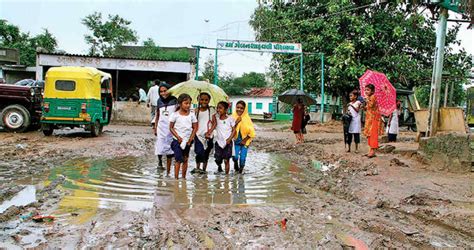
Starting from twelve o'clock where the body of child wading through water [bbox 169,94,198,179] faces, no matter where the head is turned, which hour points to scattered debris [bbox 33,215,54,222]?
The scattered debris is roughly at 1 o'clock from the child wading through water.

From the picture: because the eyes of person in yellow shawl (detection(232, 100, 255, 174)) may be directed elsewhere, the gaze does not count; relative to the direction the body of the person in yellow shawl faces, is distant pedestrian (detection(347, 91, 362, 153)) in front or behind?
behind

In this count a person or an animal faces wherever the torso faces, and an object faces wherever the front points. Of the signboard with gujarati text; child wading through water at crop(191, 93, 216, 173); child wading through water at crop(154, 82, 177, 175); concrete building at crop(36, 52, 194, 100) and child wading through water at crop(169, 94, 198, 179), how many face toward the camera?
5

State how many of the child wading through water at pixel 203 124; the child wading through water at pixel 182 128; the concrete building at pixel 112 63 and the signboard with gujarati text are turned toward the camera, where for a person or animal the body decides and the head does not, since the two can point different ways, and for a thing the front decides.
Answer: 4

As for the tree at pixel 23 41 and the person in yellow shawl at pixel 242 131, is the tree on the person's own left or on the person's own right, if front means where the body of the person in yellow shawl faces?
on the person's own right

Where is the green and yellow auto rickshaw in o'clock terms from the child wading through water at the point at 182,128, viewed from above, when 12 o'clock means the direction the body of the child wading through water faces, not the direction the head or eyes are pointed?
The green and yellow auto rickshaw is roughly at 5 o'clock from the child wading through water.

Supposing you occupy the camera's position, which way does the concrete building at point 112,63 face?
facing the viewer

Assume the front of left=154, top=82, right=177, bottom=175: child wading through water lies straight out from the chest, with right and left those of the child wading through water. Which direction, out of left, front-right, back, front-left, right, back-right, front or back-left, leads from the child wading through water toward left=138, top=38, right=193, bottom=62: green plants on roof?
back

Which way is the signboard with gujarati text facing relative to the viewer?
toward the camera

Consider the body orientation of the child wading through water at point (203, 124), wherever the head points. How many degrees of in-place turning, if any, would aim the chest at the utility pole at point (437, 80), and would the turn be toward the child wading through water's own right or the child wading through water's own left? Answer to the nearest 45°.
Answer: approximately 90° to the child wading through water's own left

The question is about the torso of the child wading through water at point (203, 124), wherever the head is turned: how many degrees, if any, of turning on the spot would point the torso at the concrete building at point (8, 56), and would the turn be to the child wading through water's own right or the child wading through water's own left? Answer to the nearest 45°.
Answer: approximately 135° to the child wading through water's own right

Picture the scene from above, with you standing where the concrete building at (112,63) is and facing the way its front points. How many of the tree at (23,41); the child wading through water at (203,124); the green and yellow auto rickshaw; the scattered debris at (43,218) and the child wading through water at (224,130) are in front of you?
4

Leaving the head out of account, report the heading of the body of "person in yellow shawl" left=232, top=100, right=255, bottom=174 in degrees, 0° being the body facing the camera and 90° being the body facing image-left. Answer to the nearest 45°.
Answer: approximately 45°

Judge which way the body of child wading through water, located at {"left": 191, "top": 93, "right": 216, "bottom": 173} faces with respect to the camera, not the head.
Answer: toward the camera

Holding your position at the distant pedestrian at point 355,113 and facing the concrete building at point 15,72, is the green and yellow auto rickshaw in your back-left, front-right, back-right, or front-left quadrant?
front-left

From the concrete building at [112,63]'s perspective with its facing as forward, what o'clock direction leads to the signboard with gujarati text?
The signboard with gujarati text is roughly at 10 o'clock from the concrete building.

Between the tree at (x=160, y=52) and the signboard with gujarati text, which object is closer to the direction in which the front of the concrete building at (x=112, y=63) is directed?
the signboard with gujarati text

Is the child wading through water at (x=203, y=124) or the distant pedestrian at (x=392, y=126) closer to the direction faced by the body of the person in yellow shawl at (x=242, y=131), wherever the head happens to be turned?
the child wading through water

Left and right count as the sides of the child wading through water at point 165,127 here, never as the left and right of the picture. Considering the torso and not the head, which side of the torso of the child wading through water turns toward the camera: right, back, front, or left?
front

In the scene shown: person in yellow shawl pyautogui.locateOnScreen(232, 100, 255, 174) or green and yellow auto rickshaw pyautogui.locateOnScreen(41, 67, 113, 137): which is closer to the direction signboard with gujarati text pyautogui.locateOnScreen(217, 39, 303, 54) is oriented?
the person in yellow shawl

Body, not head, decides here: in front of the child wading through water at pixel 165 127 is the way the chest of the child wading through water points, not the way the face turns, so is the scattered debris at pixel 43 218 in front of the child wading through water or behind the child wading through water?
in front

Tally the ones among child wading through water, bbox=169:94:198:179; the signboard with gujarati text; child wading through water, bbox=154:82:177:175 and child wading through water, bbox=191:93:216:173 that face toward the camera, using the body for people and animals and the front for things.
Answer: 4

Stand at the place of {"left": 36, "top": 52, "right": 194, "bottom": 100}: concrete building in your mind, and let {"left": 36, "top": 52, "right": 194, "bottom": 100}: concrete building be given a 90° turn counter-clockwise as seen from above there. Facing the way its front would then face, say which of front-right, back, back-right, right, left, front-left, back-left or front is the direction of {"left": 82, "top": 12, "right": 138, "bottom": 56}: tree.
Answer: left
